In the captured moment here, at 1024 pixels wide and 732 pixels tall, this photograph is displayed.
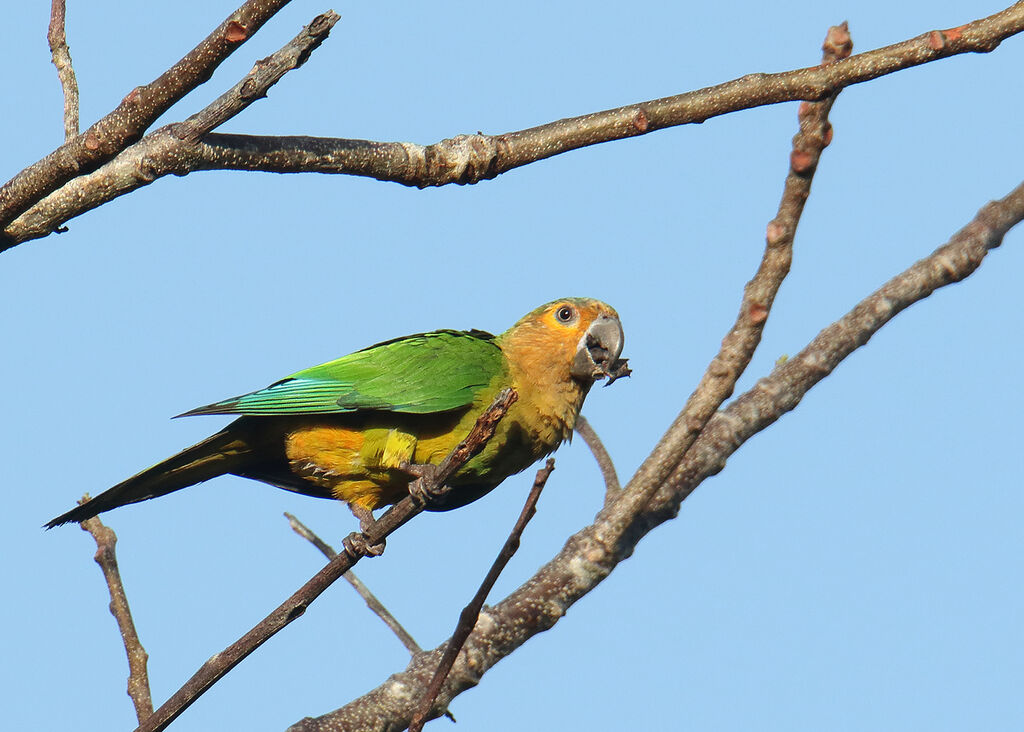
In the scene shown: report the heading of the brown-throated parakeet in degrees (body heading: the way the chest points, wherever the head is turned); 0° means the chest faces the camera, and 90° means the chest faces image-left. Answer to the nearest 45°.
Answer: approximately 270°
